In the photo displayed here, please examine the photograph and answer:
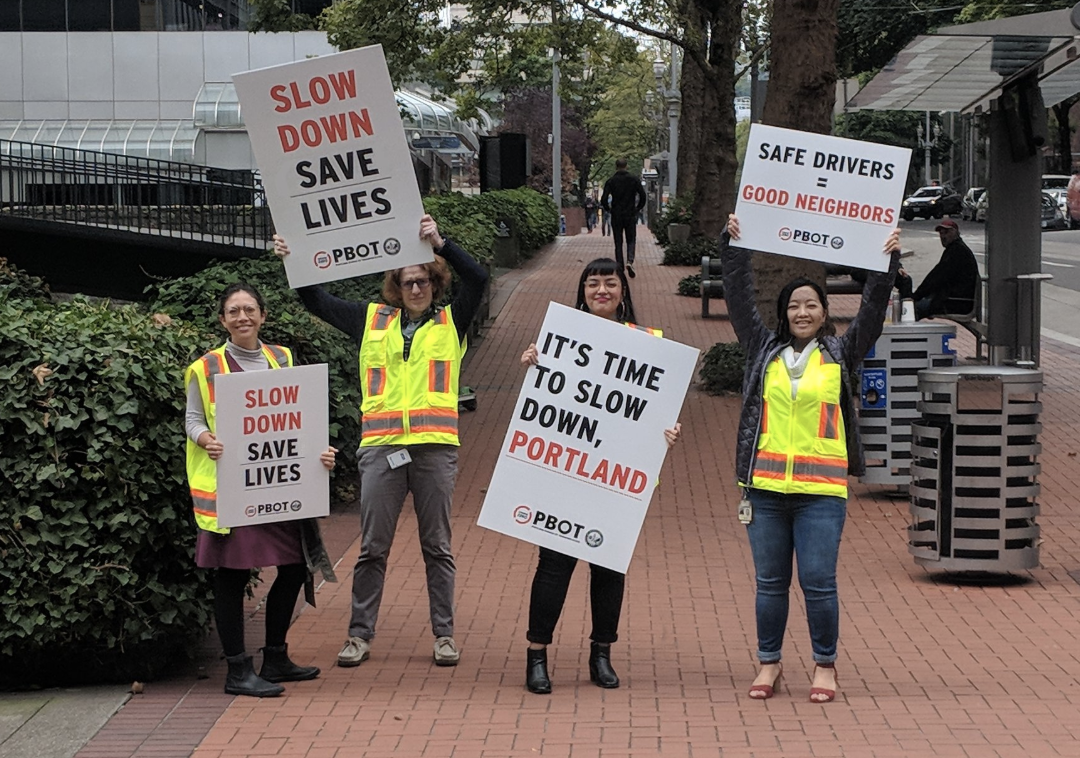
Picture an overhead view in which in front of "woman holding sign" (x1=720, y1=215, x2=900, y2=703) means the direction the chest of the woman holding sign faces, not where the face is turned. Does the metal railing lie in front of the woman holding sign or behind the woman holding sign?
behind

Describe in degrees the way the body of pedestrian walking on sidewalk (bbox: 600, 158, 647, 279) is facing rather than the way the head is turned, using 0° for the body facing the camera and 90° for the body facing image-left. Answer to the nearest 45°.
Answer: approximately 180°

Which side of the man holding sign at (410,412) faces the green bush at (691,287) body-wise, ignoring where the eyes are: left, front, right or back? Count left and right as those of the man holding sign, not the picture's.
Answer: back

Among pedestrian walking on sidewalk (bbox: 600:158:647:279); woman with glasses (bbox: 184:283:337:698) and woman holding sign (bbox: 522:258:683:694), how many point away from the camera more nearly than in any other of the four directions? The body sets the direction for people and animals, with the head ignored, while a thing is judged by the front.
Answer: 1

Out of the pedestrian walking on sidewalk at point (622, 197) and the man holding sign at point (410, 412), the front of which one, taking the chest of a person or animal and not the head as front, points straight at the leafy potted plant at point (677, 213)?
the pedestrian walking on sidewalk

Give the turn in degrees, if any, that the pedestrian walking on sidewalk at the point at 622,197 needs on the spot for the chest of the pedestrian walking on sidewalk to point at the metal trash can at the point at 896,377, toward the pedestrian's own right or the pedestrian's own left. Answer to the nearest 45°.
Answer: approximately 180°

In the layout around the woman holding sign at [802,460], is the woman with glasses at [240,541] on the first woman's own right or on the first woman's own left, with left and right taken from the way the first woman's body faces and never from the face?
on the first woman's own right

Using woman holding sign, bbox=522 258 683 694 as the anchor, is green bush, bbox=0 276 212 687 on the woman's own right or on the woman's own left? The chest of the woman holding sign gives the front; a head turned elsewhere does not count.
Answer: on the woman's own right

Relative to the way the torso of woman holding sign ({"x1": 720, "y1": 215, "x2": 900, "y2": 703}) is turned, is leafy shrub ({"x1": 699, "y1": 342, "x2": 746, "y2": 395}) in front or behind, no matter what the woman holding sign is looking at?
behind

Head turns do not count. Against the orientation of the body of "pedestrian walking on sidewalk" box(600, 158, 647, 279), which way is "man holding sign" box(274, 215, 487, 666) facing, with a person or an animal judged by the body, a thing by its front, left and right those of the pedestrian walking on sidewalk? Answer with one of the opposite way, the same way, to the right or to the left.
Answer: the opposite way

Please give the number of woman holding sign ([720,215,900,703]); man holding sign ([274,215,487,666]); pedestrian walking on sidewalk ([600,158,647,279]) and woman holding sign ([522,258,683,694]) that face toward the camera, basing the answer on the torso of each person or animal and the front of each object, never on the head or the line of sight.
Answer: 3
